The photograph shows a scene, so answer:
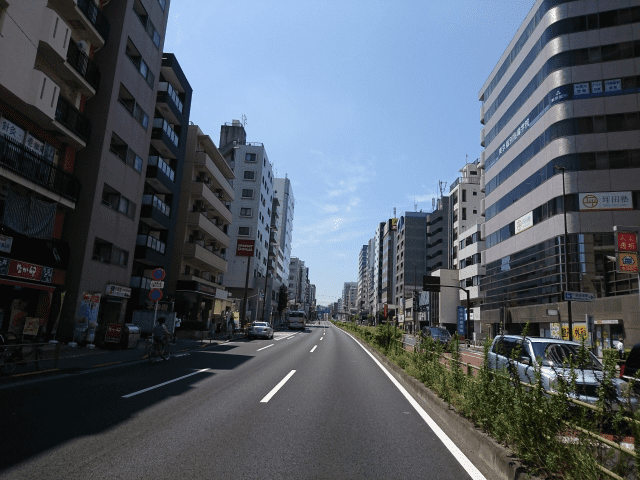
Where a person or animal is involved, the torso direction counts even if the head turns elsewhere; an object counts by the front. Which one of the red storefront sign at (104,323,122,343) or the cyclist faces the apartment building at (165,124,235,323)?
the cyclist

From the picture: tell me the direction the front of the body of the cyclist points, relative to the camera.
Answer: away from the camera

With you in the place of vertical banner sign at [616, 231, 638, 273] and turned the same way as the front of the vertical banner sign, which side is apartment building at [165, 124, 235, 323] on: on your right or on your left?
on your right

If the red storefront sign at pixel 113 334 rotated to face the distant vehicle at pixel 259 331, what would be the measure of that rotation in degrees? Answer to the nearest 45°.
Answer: approximately 135° to its left
